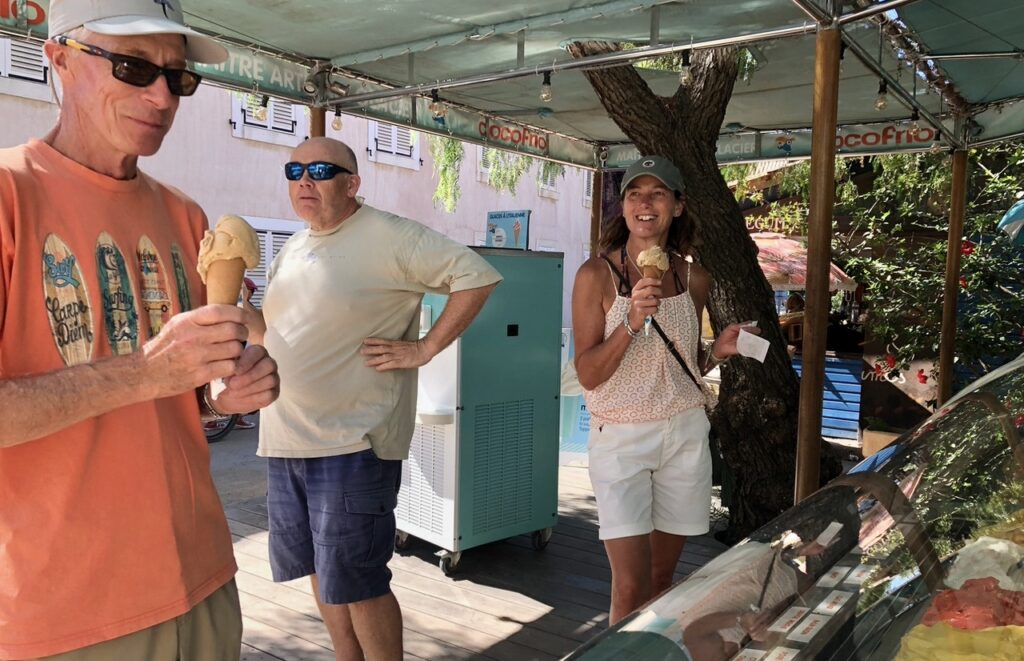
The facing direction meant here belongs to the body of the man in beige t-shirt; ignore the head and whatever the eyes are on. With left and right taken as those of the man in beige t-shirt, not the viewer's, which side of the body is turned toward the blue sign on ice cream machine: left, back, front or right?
back

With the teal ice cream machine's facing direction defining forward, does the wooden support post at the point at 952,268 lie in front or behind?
behind

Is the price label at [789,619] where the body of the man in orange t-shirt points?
yes

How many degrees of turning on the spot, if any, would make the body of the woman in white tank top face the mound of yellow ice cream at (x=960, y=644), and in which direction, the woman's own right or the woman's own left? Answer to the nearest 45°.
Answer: approximately 45° to the woman's own left

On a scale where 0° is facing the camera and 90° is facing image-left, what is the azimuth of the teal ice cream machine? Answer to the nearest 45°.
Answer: approximately 45°

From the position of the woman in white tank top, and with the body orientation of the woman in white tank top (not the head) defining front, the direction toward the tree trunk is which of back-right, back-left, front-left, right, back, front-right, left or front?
back
